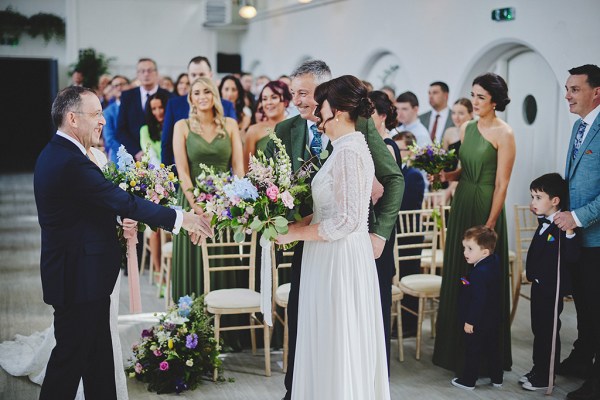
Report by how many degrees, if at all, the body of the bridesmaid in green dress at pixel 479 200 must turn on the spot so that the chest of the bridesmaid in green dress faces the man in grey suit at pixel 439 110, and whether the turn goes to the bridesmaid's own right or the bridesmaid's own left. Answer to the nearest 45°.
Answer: approximately 135° to the bridesmaid's own right

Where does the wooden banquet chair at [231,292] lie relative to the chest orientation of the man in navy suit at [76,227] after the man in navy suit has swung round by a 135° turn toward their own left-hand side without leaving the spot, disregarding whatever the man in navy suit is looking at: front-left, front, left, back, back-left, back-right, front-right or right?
right

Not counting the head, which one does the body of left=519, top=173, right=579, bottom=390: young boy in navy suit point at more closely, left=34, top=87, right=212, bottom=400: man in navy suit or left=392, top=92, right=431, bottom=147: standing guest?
the man in navy suit

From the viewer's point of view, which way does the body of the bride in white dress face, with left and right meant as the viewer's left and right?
facing to the left of the viewer

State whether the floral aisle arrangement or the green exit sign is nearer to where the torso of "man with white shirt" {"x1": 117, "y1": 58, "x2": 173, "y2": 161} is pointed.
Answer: the floral aisle arrangement

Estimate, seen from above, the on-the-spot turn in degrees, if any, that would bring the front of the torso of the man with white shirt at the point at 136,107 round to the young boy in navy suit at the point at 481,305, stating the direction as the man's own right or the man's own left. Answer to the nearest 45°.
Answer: approximately 45° to the man's own left

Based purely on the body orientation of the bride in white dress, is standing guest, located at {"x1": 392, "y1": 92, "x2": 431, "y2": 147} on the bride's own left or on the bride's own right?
on the bride's own right

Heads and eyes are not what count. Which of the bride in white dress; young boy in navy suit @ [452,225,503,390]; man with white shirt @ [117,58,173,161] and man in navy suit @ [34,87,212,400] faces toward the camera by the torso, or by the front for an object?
the man with white shirt

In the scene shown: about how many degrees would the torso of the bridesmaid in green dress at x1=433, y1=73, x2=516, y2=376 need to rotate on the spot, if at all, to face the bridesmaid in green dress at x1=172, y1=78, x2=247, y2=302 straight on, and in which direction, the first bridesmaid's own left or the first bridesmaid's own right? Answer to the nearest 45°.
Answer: approximately 45° to the first bridesmaid's own right

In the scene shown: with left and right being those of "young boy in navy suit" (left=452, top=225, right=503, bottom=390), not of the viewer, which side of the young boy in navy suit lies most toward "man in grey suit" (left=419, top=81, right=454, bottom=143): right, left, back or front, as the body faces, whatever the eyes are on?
right

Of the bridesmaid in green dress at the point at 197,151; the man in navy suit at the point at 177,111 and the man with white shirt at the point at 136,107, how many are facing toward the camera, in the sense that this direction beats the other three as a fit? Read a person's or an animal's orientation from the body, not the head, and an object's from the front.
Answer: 3

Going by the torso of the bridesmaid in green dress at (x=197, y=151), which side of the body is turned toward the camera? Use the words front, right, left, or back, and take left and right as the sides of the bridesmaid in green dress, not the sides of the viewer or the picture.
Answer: front

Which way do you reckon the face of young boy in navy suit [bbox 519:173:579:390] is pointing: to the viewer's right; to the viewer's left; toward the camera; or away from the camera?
to the viewer's left

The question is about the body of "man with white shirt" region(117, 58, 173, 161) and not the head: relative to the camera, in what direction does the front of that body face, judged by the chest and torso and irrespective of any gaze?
toward the camera

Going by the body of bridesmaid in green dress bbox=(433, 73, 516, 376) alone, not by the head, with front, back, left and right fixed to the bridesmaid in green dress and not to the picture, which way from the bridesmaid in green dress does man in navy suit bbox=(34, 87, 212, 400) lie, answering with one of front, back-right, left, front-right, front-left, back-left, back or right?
front

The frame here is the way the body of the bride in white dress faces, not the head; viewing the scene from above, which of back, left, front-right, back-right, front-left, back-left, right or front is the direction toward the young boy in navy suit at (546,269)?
back-right

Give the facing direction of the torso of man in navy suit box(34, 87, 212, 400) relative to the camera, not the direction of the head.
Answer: to the viewer's right

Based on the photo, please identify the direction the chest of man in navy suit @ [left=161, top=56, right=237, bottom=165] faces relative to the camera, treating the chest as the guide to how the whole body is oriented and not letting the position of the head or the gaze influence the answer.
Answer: toward the camera
